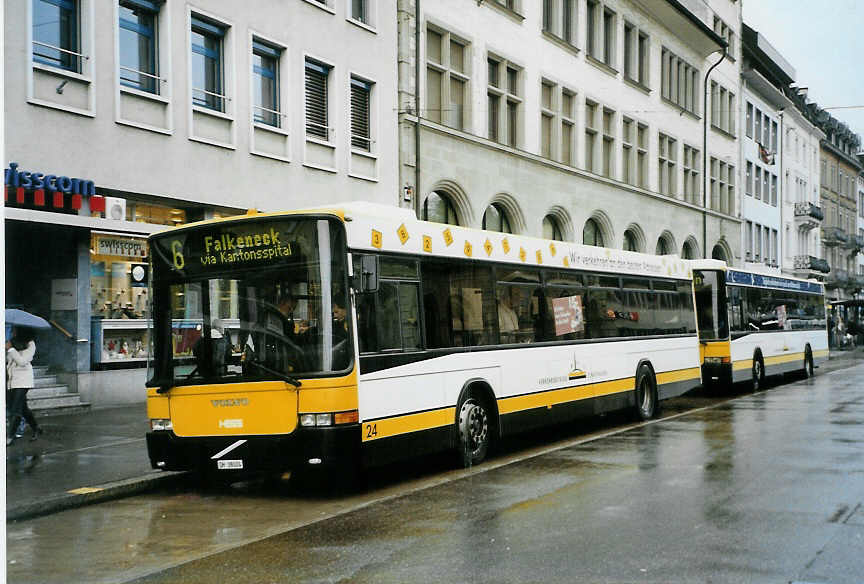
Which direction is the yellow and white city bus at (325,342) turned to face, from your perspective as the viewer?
facing the viewer and to the left of the viewer

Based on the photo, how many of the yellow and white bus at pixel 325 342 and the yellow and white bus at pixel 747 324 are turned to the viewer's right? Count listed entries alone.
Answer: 0

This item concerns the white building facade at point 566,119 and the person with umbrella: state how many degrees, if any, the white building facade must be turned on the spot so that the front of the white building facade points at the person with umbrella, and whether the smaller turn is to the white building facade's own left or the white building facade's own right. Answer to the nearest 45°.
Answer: approximately 45° to the white building facade's own right

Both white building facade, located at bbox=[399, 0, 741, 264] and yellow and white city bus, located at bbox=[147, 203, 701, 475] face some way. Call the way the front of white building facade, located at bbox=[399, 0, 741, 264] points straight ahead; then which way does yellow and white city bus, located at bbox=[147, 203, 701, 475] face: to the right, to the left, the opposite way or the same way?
to the right

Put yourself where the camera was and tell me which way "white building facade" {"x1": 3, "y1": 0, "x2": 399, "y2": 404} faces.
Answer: facing the viewer and to the right of the viewer

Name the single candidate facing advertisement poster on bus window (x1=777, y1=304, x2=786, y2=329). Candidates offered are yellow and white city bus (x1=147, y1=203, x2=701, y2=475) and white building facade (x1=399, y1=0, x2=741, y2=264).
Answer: the white building facade

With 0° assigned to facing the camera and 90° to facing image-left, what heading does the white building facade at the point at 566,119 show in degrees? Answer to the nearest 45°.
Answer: approximately 315°

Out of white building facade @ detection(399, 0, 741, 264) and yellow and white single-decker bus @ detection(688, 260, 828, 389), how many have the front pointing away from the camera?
0

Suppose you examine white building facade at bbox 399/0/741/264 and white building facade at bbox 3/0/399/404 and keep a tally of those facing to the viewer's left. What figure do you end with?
0

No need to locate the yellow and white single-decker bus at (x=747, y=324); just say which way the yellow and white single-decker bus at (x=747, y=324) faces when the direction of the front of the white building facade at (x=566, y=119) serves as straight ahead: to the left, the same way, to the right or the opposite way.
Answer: to the right

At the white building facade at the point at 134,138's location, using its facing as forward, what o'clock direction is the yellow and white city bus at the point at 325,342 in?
The yellow and white city bus is roughly at 1 o'clock from the white building facade.

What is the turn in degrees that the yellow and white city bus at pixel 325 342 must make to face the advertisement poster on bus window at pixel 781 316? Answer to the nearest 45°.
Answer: approximately 180°

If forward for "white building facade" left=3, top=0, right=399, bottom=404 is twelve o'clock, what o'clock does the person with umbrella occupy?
The person with umbrella is roughly at 2 o'clock from the white building facade.

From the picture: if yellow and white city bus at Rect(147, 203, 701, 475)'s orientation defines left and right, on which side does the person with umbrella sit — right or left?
on its right

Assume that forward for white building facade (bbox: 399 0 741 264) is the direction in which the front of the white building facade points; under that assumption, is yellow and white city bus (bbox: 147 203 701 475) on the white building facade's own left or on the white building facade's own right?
on the white building facade's own right
